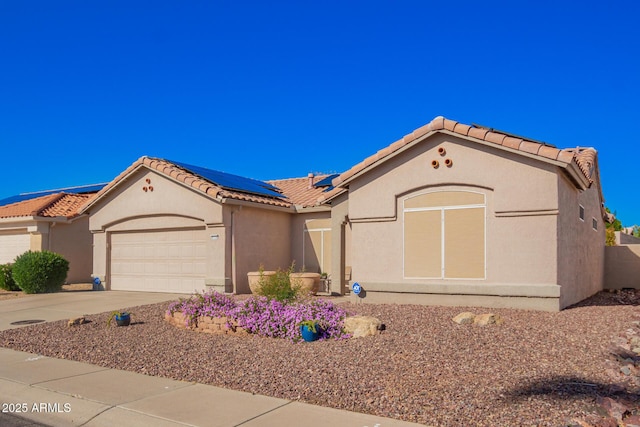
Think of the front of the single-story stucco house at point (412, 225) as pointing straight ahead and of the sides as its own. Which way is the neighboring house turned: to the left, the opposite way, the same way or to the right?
the same way

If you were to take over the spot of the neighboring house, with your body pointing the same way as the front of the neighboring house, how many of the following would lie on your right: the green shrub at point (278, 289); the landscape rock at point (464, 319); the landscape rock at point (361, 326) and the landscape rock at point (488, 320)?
0

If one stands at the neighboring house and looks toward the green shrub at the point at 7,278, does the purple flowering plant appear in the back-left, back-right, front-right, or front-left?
front-left

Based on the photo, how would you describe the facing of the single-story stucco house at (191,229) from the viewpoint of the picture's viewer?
facing the viewer and to the left of the viewer

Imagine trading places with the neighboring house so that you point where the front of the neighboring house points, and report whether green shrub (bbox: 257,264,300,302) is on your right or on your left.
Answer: on your left

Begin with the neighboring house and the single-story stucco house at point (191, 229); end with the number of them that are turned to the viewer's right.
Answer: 0

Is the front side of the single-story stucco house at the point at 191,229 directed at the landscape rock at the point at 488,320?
no

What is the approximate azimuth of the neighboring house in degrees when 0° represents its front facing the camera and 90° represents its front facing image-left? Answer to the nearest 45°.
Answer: approximately 45°

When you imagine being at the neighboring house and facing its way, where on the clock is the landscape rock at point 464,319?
The landscape rock is roughly at 10 o'clock from the neighboring house.

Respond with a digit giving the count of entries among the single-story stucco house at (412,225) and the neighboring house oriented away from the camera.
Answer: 0

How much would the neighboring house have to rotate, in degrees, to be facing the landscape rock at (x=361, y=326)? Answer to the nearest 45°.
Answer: approximately 45° to its left

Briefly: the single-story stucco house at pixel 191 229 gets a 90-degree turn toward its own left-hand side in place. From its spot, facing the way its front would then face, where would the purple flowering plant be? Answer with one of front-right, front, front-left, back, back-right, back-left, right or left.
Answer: front-right

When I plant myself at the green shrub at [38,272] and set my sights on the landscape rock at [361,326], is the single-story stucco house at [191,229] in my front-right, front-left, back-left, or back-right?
front-left

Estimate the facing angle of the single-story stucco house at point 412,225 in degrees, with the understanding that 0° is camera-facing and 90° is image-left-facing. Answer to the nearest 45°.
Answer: approximately 45°

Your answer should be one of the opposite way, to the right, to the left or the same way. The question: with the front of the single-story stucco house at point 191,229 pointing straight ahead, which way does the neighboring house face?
the same way
